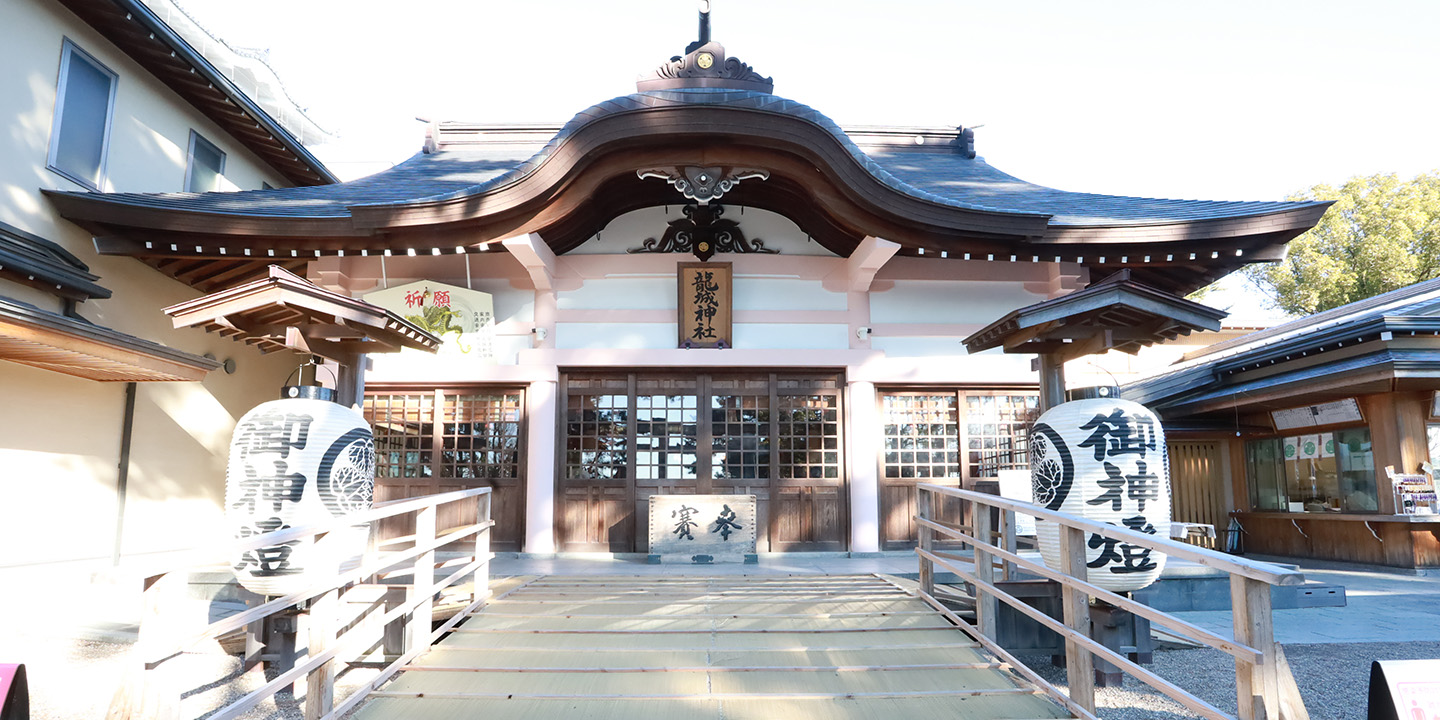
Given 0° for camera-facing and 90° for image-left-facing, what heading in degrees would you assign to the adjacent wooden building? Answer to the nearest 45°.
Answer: approximately 45°

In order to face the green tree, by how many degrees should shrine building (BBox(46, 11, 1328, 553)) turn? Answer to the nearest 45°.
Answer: approximately 135° to its left

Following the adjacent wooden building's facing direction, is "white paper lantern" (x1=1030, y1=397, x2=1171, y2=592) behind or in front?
in front

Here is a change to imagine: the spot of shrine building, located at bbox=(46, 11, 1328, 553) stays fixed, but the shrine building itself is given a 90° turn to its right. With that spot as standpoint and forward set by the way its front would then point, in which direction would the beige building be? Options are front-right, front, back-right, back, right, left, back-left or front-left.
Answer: front

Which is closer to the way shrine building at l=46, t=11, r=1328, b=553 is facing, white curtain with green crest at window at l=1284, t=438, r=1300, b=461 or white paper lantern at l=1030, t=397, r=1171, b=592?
the white paper lantern

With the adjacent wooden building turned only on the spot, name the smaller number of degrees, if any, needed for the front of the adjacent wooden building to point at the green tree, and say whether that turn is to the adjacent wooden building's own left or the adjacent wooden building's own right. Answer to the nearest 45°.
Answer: approximately 135° to the adjacent wooden building's own right

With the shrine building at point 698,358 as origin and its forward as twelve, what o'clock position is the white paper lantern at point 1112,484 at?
The white paper lantern is roughly at 11 o'clock from the shrine building.

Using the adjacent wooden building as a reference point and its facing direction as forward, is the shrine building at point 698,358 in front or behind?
in front

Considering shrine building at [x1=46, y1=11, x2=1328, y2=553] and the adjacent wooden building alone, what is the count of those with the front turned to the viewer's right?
0

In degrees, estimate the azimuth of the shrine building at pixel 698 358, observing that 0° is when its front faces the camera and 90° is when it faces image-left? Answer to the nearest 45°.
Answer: approximately 0°

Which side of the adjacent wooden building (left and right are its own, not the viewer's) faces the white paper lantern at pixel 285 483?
front

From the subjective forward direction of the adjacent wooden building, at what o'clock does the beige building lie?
The beige building is roughly at 12 o'clock from the adjacent wooden building.
